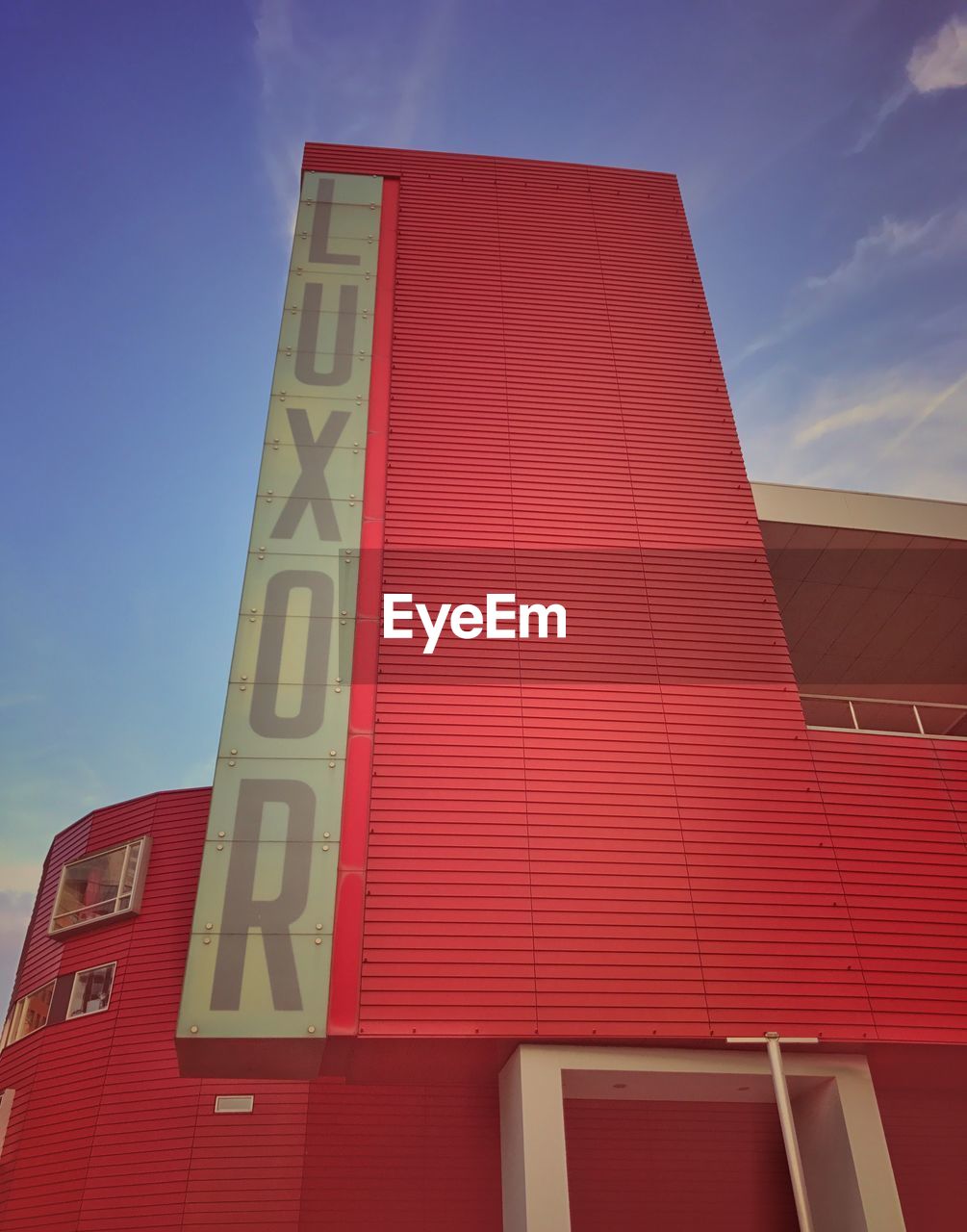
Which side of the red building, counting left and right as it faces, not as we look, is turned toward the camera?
front
